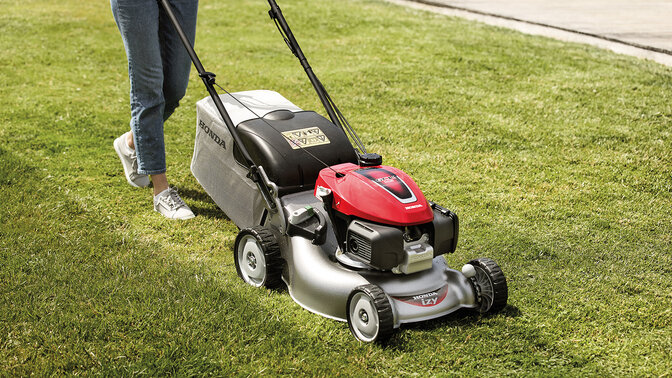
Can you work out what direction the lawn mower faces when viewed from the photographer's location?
facing the viewer and to the right of the viewer
